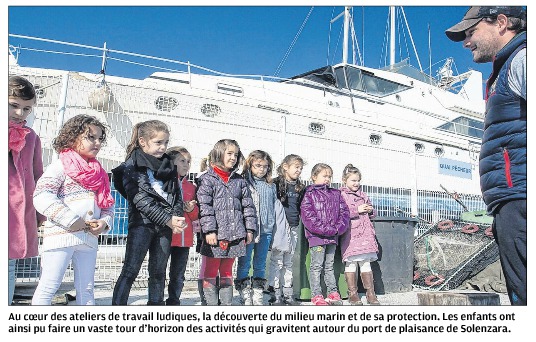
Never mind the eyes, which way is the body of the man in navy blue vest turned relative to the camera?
to the viewer's left

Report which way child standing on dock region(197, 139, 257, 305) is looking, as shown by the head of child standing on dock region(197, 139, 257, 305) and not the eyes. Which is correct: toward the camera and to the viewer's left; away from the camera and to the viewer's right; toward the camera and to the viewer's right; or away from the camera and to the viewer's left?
toward the camera and to the viewer's right

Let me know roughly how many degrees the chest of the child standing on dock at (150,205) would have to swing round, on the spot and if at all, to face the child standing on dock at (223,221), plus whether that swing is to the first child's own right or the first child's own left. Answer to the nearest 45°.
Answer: approximately 90° to the first child's own left

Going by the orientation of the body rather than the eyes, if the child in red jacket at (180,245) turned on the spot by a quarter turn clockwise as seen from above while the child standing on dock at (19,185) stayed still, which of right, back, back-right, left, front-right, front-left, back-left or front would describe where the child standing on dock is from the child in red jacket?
front

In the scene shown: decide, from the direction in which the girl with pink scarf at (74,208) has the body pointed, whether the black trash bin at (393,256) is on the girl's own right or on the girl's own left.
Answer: on the girl's own left

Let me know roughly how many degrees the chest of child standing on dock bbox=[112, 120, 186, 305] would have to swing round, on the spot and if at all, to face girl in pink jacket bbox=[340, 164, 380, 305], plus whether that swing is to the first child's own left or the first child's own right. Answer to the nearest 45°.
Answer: approximately 90° to the first child's own left

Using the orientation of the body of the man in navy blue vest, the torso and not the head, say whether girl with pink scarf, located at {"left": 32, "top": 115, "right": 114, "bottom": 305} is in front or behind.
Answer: in front

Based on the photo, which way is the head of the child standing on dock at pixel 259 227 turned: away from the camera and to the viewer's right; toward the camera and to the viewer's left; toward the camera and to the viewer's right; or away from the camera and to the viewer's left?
toward the camera and to the viewer's right

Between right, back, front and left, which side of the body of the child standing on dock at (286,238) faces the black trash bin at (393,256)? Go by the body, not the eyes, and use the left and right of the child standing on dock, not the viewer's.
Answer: left

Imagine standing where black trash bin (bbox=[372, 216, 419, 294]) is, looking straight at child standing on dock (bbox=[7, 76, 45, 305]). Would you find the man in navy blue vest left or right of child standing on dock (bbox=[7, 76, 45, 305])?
left

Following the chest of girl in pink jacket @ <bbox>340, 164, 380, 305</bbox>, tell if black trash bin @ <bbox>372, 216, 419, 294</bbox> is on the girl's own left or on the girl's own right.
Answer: on the girl's own left

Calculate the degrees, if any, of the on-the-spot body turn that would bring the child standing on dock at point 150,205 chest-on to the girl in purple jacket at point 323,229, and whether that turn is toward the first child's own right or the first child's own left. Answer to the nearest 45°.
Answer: approximately 90° to the first child's own left
